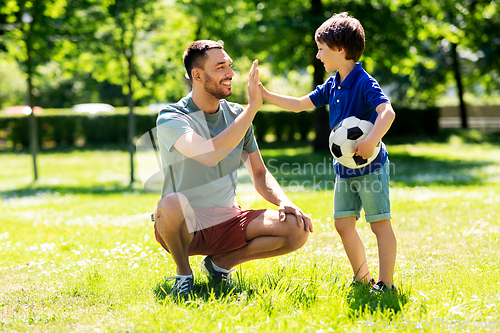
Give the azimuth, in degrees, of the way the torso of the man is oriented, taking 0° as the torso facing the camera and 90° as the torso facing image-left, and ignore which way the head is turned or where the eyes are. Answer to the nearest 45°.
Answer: approximately 315°

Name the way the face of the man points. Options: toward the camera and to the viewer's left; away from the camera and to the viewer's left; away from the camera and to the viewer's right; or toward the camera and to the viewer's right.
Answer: toward the camera and to the viewer's right

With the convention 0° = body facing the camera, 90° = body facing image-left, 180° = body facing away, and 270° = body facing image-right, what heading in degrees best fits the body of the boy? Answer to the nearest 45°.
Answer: approximately 45°

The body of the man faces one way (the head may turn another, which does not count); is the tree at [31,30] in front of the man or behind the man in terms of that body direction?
behind

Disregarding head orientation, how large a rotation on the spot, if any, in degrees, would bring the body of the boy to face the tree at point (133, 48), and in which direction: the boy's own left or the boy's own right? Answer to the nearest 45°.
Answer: approximately 90° to the boy's own right

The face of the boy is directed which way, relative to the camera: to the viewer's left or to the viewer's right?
to the viewer's left
